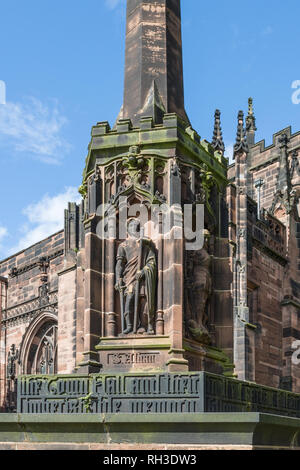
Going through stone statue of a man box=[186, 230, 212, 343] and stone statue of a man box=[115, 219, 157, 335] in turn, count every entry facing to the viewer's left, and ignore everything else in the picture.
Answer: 0

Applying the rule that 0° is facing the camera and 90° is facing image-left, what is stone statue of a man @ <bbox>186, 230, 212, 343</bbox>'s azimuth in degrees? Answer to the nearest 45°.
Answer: approximately 315°

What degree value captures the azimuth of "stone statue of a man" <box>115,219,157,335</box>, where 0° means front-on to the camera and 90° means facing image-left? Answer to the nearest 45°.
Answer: approximately 0°
